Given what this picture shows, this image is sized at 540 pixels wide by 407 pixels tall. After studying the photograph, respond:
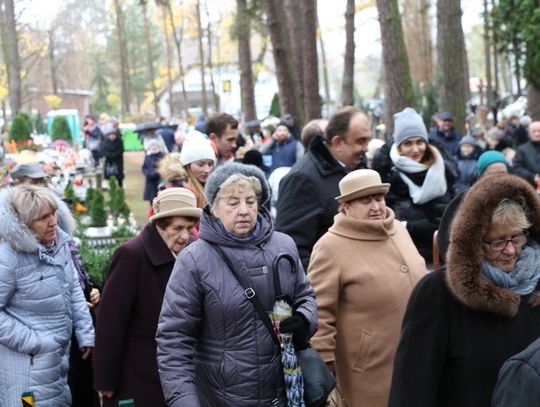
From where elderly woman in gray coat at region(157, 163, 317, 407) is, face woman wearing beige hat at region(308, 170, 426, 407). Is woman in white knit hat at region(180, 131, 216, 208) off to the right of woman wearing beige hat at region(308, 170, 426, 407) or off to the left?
left

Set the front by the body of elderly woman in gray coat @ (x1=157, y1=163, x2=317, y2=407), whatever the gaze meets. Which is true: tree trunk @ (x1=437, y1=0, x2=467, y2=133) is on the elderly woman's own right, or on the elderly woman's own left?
on the elderly woman's own left

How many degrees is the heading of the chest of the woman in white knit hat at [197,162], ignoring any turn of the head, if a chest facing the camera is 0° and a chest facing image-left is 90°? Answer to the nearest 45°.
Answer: approximately 315°

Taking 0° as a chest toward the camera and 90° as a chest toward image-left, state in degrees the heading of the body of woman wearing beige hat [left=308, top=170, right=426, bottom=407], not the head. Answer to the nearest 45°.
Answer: approximately 315°

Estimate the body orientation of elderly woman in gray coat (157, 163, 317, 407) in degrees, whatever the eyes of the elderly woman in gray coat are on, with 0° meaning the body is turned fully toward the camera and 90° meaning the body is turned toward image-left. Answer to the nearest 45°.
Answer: approximately 315°
